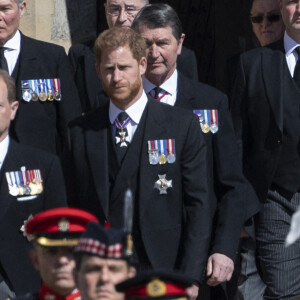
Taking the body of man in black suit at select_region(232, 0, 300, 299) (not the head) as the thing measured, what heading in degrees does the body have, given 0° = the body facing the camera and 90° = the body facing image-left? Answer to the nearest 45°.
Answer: approximately 0°

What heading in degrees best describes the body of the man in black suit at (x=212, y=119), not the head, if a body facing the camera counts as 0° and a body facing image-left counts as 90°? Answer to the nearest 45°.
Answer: approximately 45°

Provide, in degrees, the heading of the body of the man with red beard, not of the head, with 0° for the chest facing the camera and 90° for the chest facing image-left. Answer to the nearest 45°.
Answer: approximately 45°

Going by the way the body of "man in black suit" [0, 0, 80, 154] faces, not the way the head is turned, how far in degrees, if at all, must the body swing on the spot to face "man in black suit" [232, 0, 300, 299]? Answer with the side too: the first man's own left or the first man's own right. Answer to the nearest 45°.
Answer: approximately 135° to the first man's own left

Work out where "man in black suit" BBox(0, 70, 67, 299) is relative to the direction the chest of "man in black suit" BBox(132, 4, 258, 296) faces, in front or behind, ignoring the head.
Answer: in front
